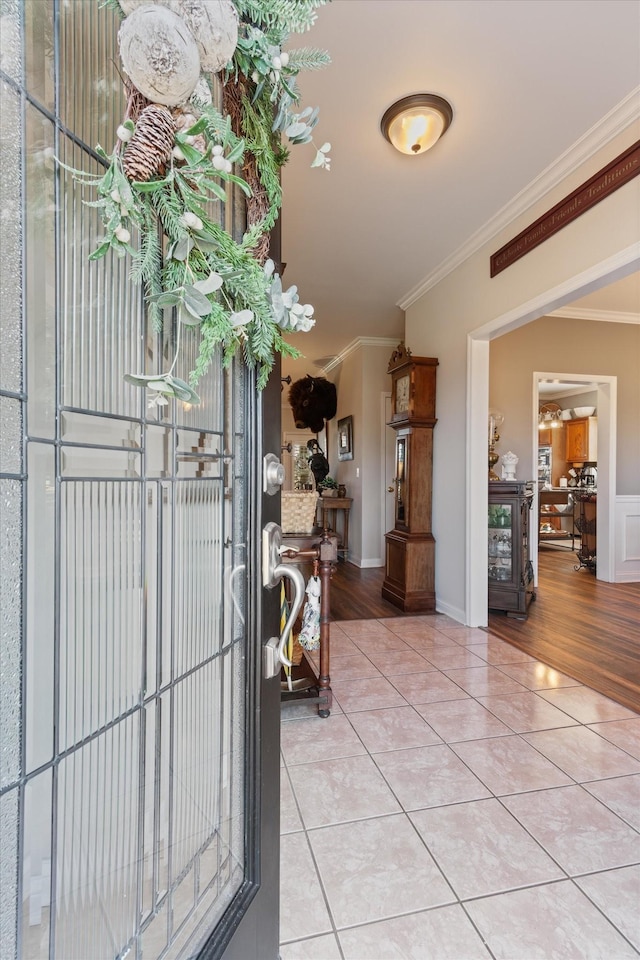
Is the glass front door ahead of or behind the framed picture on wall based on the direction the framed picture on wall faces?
ahead

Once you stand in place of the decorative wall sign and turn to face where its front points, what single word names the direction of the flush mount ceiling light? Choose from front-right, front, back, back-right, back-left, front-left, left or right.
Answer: front

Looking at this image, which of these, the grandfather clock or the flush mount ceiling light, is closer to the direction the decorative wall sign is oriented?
the flush mount ceiling light

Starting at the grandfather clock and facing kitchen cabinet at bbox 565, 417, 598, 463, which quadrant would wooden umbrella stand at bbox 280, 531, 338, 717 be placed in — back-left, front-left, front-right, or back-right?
back-right

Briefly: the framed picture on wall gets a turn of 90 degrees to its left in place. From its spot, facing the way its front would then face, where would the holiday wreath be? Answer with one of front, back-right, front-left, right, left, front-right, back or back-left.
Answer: front-right

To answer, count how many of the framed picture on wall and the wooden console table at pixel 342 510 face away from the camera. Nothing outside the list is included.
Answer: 0

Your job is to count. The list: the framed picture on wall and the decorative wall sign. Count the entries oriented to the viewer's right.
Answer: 0

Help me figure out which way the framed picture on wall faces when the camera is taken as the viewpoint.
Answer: facing the viewer and to the left of the viewer

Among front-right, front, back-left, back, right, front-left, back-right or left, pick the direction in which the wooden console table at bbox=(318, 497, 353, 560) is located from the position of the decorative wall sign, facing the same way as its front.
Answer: right

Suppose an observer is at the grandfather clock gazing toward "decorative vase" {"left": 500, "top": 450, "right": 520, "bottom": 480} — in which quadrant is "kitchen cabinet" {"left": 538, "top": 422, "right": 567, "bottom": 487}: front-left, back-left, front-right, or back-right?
front-left

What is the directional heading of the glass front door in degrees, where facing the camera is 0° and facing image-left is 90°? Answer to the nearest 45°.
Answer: approximately 315°

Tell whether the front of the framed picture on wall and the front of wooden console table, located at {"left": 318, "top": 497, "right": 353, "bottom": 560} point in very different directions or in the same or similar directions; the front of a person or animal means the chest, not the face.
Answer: same or similar directions

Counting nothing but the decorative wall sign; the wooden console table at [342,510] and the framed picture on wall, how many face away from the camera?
0
